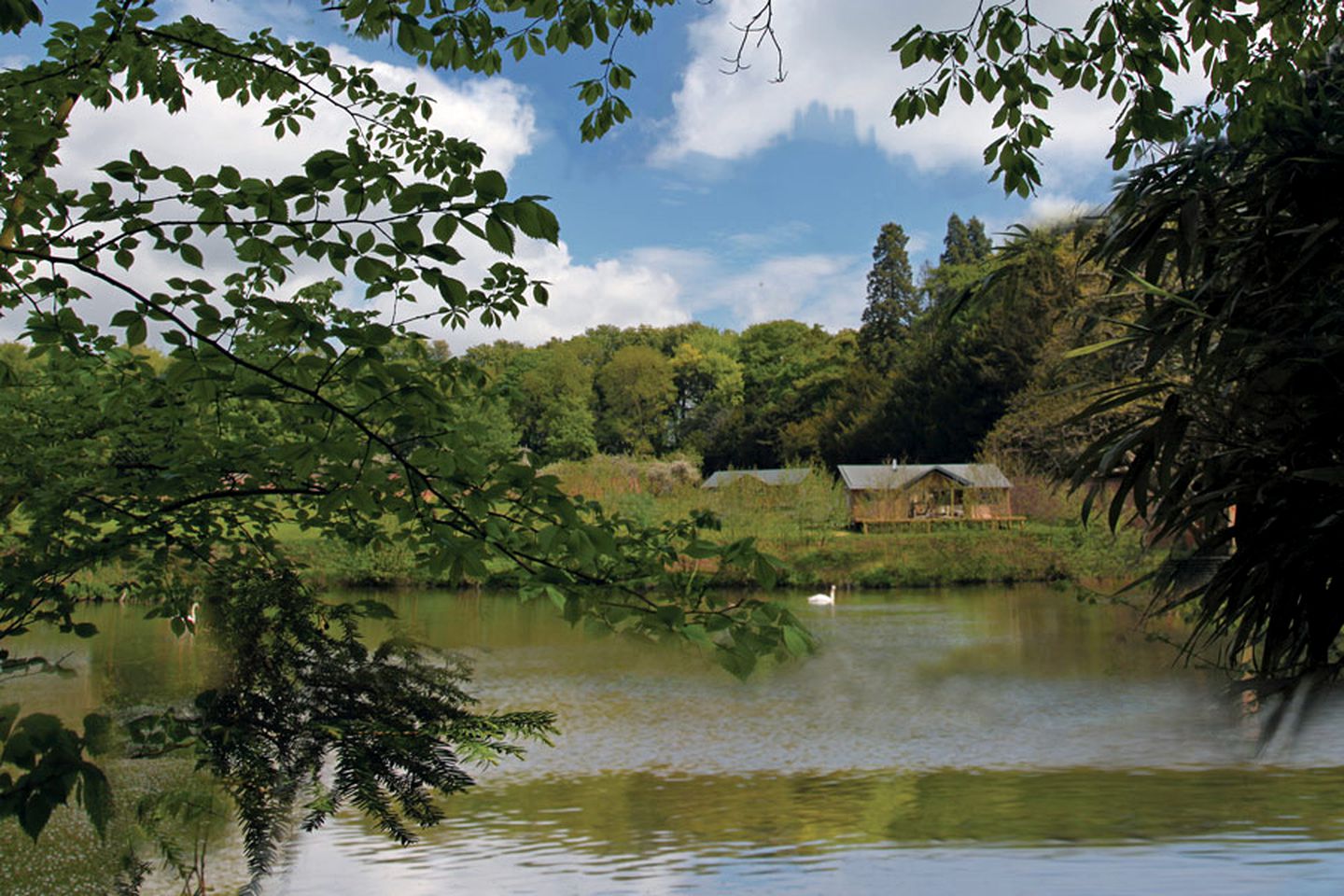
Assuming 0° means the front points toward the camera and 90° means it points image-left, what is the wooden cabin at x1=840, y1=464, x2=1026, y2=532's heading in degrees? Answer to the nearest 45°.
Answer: approximately 0°
